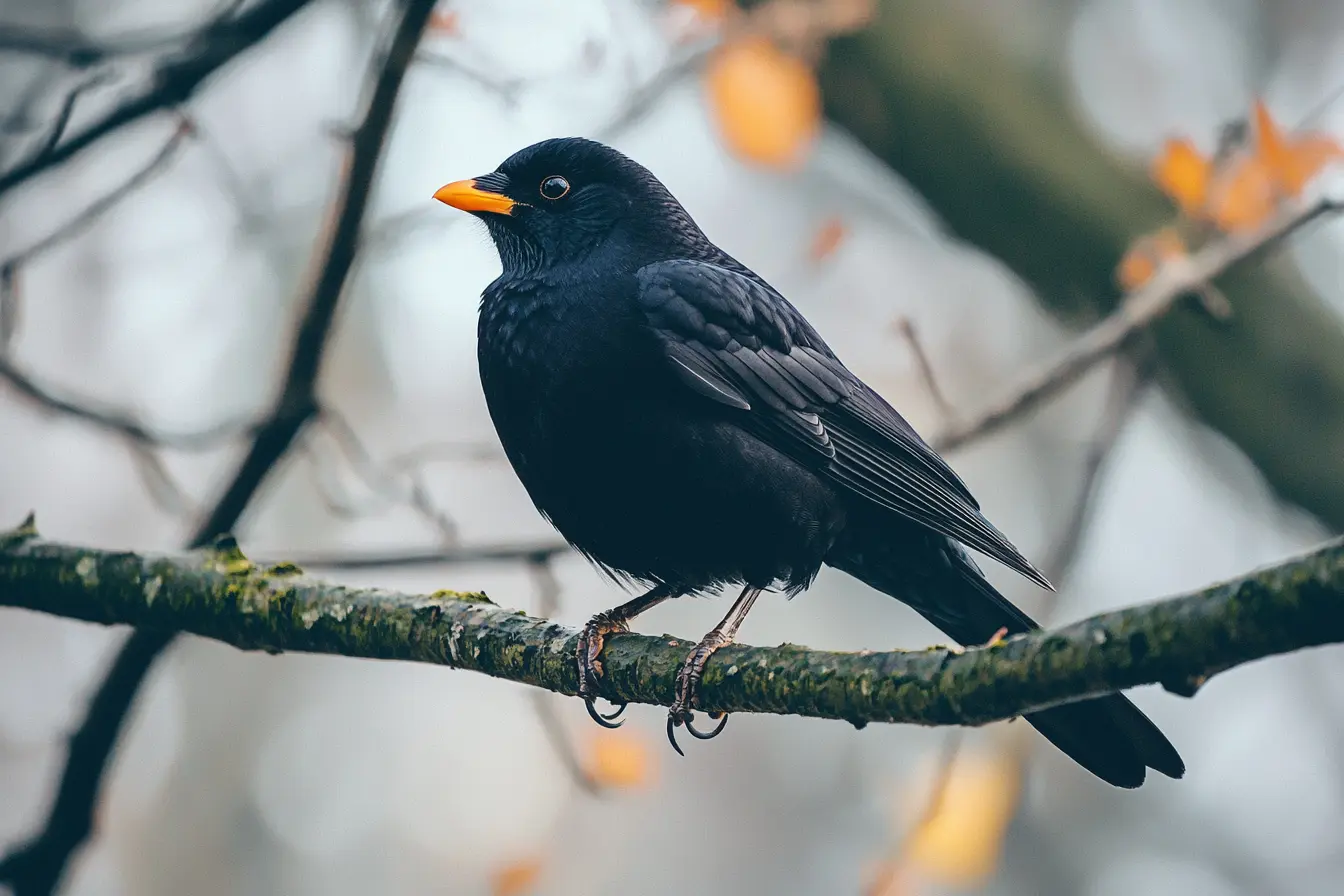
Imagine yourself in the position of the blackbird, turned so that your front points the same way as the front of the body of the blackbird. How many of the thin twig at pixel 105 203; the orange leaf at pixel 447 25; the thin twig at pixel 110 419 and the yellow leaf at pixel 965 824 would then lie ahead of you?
3

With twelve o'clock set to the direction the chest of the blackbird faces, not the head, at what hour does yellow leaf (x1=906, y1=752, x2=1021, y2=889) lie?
The yellow leaf is roughly at 5 o'clock from the blackbird.

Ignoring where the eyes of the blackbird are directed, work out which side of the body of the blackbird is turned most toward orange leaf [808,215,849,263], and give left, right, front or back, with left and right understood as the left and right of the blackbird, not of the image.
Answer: right

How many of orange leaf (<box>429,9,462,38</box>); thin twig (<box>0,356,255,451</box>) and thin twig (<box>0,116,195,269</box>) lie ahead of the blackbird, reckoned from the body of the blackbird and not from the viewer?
3

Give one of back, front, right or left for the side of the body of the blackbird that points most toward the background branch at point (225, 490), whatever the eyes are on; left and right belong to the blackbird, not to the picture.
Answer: front

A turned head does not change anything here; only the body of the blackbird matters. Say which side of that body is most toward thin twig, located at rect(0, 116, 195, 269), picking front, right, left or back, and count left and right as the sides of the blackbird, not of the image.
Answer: front

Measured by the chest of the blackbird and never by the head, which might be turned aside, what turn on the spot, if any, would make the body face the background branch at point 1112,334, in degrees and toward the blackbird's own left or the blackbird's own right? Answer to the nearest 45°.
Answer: approximately 135° to the blackbird's own right

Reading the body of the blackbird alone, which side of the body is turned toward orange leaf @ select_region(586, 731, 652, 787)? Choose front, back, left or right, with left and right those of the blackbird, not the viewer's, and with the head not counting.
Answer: right

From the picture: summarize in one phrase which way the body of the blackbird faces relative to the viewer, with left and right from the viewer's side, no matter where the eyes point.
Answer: facing to the left of the viewer
